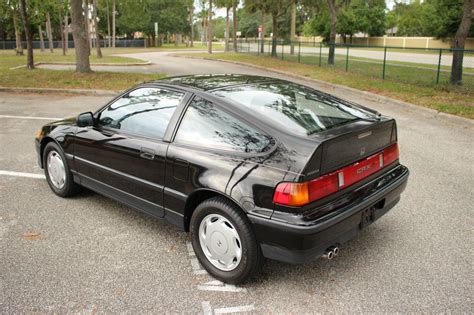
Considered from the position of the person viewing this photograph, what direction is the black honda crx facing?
facing away from the viewer and to the left of the viewer

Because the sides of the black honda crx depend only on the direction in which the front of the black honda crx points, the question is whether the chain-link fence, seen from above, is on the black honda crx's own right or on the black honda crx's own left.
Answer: on the black honda crx's own right
